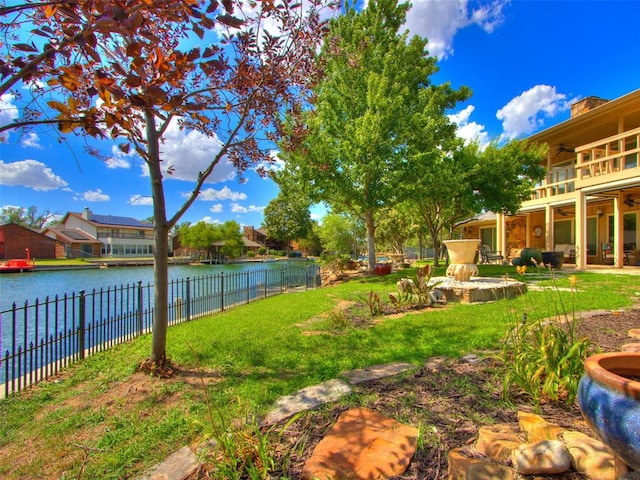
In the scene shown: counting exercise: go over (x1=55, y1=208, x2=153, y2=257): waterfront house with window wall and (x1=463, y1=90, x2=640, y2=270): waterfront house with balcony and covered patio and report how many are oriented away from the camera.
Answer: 0

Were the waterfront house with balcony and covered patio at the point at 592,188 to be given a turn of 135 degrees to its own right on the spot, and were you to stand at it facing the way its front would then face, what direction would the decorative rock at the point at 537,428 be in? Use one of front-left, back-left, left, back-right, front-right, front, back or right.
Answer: back

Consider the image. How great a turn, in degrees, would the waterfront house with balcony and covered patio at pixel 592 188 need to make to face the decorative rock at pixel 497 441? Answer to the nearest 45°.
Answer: approximately 45° to its left

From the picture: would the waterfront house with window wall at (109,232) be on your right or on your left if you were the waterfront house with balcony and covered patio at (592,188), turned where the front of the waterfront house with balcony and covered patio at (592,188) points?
on your right

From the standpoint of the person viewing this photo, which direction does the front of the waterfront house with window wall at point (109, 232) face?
facing the viewer and to the right of the viewer

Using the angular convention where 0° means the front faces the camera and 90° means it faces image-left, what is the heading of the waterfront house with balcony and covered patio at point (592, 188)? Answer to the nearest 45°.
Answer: approximately 45°

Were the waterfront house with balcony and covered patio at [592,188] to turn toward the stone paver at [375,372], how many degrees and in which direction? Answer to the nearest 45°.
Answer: approximately 45° to its left

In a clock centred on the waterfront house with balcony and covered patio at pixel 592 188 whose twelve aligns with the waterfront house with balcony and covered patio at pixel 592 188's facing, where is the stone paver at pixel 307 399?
The stone paver is roughly at 11 o'clock from the waterfront house with balcony and covered patio.

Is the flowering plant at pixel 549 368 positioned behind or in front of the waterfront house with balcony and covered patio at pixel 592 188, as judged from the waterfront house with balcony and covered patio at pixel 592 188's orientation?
in front

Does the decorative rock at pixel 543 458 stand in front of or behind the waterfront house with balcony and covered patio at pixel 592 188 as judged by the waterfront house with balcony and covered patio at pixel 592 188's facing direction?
in front
